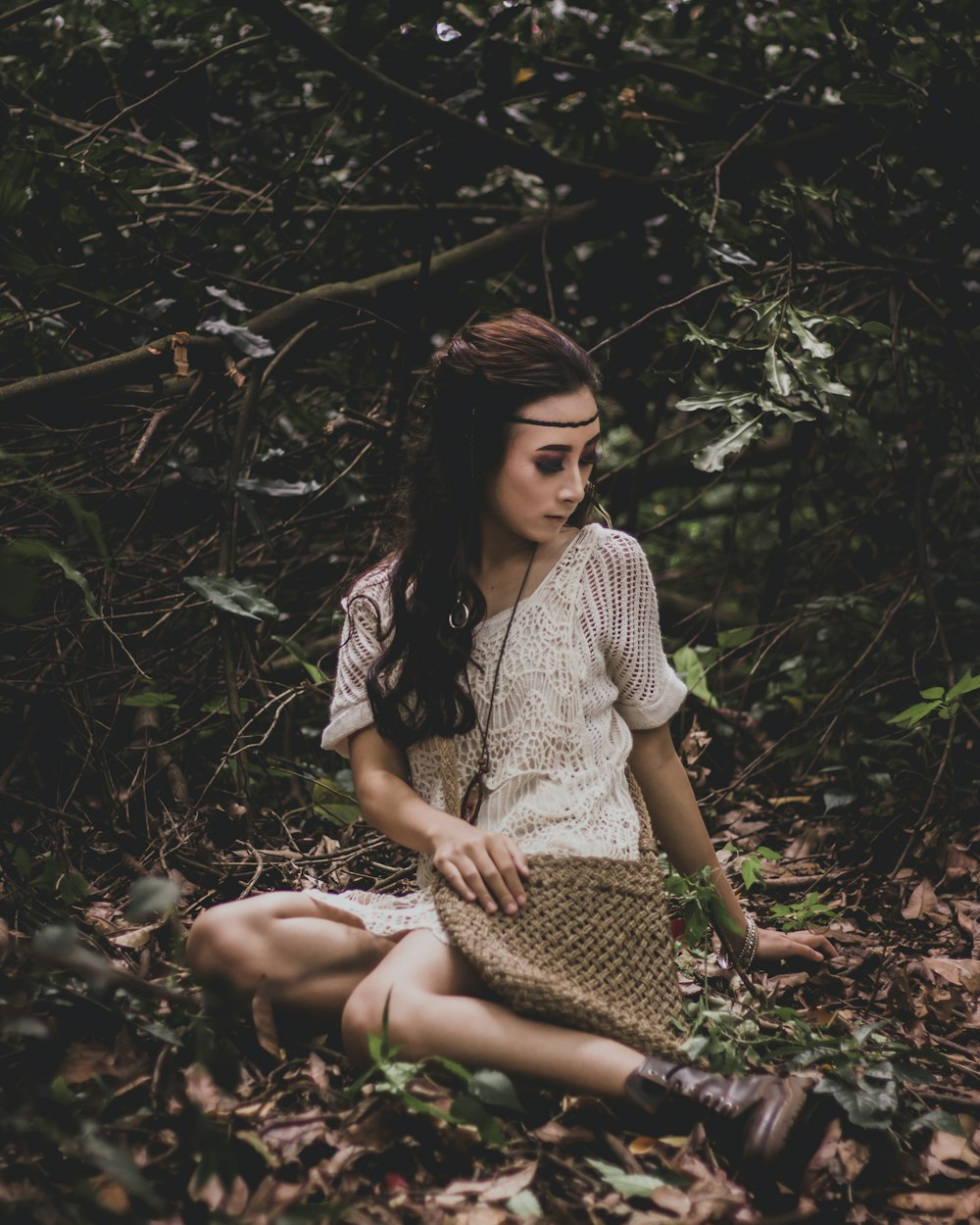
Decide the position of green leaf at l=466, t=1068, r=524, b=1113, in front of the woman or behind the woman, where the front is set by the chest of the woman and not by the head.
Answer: in front

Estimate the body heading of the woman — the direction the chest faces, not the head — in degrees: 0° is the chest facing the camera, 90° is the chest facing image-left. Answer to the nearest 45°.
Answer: approximately 0°

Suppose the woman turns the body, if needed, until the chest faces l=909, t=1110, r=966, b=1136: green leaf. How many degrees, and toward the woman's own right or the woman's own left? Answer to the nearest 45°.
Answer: approximately 45° to the woman's own left

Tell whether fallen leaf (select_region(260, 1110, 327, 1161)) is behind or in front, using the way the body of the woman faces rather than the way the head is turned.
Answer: in front

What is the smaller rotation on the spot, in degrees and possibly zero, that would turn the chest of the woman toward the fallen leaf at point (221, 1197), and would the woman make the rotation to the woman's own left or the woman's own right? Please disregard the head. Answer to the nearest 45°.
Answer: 0° — they already face it

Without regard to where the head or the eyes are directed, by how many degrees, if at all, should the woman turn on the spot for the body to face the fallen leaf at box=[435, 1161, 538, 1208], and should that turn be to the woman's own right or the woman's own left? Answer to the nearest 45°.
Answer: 0° — they already face it

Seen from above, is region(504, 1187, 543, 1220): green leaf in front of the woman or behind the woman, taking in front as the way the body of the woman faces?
in front

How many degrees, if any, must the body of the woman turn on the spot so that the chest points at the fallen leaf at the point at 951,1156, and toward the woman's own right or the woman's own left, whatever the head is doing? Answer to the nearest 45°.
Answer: approximately 45° to the woman's own left
